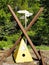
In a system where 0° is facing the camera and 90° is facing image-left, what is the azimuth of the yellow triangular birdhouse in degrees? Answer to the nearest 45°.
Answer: approximately 0°
